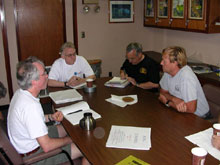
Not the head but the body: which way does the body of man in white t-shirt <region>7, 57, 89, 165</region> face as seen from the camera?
to the viewer's right

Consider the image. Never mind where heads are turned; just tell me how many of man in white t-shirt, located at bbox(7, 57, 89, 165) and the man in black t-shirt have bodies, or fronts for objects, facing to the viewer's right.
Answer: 1

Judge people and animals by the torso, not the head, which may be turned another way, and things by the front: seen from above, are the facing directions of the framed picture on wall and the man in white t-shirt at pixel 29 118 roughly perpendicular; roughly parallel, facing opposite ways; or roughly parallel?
roughly perpendicular

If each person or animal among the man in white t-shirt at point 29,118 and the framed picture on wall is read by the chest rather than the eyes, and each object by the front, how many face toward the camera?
1

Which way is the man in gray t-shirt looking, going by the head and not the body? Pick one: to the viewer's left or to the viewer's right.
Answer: to the viewer's left

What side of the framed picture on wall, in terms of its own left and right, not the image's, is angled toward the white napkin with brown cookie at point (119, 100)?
front

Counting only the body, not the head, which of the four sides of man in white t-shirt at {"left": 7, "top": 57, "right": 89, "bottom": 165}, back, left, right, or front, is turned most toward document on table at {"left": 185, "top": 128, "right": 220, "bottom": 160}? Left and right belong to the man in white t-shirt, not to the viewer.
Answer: front

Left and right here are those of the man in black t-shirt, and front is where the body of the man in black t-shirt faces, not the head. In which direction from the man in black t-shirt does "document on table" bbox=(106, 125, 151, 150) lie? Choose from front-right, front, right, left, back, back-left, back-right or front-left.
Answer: front-left

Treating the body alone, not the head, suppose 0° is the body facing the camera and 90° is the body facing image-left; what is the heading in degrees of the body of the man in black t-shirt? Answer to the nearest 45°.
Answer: approximately 45°

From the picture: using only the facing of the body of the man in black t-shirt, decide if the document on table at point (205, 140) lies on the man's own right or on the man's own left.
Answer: on the man's own left
